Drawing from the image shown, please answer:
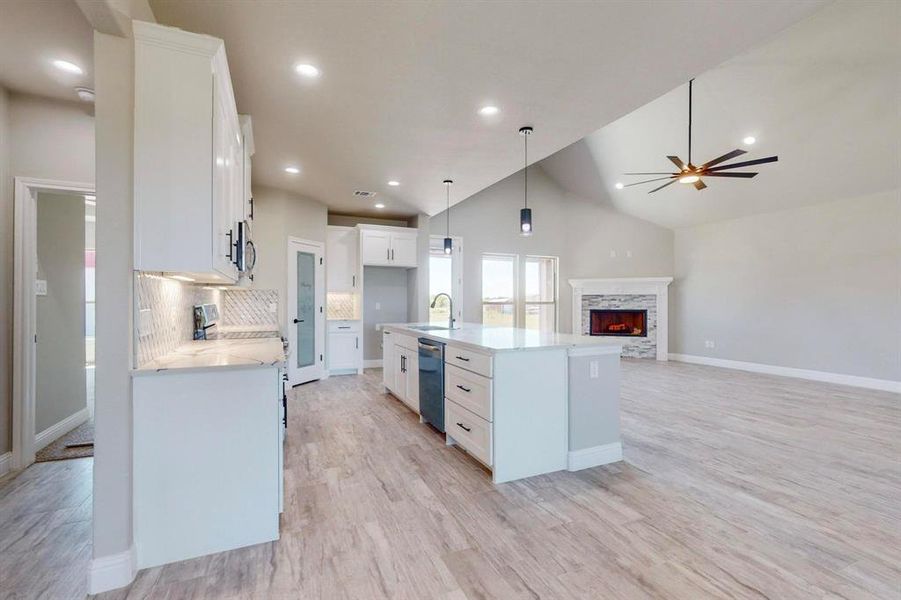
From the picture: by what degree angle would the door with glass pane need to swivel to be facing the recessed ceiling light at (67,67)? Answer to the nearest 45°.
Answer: approximately 90° to its right

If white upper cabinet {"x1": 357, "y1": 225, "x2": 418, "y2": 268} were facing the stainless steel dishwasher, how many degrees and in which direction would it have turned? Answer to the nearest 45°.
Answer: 0° — it already faces it

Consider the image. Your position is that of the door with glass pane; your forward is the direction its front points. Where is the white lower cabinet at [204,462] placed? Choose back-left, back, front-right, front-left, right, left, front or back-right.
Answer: front-right

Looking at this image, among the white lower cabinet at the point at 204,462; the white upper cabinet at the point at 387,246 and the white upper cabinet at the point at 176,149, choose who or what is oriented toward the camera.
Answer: the white upper cabinet at the point at 387,246

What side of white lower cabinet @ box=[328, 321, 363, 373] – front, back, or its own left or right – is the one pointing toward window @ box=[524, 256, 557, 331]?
left

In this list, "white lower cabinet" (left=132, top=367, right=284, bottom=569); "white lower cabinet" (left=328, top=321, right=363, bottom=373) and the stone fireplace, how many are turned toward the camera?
2

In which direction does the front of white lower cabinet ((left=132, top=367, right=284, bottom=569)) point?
to the viewer's right

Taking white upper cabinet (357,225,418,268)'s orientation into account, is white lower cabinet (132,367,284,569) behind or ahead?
ahead

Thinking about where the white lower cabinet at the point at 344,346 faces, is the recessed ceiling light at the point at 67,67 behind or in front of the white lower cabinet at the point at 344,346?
in front

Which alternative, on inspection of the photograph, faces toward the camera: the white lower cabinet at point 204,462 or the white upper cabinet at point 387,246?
the white upper cabinet

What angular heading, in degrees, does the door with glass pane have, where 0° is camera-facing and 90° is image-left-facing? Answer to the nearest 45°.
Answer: approximately 315°

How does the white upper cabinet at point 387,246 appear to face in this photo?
toward the camera

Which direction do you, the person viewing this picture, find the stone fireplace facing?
facing the viewer

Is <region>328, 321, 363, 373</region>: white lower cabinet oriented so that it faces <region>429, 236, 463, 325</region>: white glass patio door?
no

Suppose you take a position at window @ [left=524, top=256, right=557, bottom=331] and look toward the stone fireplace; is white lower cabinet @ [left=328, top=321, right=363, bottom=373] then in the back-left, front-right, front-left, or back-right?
back-right

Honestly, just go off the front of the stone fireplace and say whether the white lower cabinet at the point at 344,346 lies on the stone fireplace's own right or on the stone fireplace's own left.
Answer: on the stone fireplace's own right

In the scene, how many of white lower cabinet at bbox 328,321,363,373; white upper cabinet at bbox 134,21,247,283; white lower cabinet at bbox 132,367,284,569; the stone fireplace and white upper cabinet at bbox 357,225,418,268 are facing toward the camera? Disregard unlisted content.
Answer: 3

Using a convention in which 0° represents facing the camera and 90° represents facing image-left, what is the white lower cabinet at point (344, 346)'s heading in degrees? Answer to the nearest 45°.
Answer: approximately 0°
